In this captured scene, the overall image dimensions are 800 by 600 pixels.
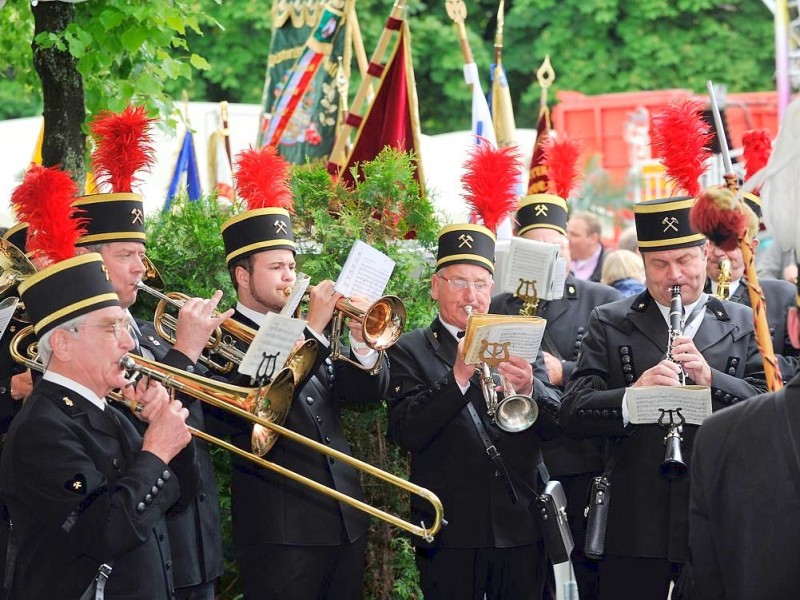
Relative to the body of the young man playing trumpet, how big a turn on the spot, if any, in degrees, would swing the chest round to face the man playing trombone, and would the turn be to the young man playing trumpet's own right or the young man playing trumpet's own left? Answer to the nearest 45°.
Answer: approximately 90° to the young man playing trumpet's own right

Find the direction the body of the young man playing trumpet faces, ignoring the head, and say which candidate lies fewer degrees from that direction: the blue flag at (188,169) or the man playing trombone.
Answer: the man playing trombone

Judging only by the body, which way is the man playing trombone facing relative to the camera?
to the viewer's right

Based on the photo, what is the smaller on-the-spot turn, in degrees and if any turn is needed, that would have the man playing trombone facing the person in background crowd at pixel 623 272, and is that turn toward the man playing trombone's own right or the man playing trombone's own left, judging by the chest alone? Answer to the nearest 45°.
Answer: approximately 45° to the man playing trombone's own left

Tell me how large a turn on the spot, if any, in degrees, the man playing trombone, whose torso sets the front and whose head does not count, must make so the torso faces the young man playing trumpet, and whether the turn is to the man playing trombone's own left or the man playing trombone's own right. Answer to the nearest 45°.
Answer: approximately 45° to the man playing trombone's own left

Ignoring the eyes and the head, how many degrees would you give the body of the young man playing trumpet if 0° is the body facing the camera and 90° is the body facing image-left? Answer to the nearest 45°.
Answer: approximately 315°

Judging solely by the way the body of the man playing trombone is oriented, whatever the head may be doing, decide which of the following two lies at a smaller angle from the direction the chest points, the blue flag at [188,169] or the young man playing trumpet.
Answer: the young man playing trumpet

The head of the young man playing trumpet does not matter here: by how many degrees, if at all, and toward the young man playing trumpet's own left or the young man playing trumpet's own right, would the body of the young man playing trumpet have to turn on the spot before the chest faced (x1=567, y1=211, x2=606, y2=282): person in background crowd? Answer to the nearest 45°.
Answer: approximately 90° to the young man playing trumpet's own left

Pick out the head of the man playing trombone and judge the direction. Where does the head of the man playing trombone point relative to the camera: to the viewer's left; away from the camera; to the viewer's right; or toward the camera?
to the viewer's right

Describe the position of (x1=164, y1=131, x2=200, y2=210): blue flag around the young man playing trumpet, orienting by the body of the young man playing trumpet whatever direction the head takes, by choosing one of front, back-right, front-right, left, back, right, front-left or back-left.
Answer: back-left
